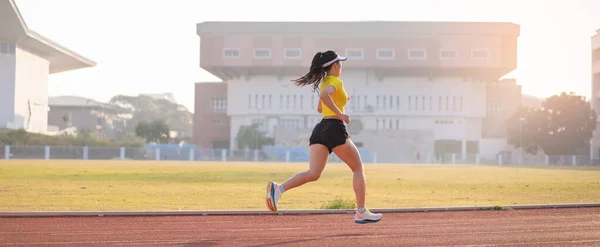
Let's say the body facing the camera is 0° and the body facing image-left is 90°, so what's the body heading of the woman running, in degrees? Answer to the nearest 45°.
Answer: approximately 270°

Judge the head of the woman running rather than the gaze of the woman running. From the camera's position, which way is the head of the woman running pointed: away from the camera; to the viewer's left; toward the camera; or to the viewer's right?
to the viewer's right
